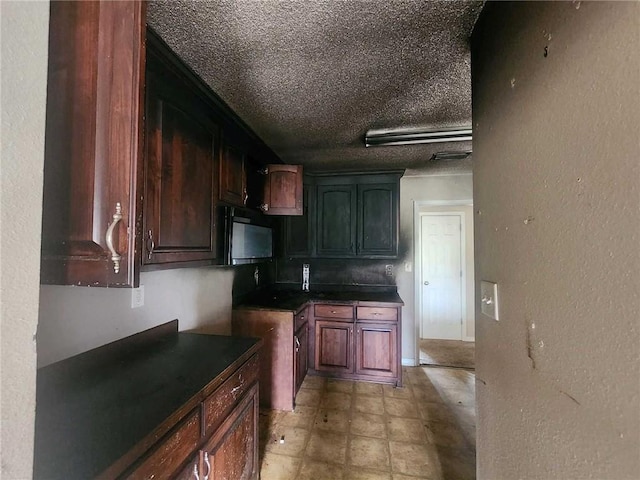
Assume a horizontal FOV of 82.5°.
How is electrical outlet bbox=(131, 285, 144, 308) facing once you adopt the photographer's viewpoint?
facing the viewer and to the right of the viewer

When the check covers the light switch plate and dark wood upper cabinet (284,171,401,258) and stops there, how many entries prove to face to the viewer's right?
0

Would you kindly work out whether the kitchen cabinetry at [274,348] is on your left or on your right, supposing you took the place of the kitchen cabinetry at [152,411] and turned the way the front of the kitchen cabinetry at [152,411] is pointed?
on your left

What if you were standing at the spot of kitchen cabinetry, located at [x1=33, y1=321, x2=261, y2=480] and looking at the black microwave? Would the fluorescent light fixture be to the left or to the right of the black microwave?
right

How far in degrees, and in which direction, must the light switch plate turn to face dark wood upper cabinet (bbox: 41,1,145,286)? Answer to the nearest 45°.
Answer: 0° — it already faces it

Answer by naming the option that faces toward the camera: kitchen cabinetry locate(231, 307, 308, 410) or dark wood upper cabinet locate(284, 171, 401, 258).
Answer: the dark wood upper cabinet

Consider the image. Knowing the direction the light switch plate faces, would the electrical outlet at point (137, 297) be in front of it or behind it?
in front

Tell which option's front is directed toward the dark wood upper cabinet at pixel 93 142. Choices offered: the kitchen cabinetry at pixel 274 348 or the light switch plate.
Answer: the light switch plate

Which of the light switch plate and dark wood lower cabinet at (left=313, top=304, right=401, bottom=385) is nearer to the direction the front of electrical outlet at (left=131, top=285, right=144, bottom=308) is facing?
the light switch plate

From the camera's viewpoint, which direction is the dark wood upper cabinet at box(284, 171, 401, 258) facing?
toward the camera

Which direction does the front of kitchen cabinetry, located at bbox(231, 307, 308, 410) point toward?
to the viewer's right

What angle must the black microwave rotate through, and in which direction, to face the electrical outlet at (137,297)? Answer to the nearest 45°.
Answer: approximately 90° to its right

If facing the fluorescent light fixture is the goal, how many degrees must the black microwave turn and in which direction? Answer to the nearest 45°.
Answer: approximately 45° to its left
